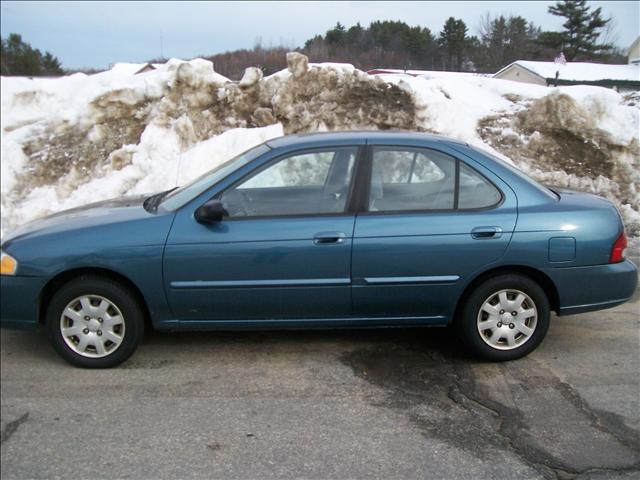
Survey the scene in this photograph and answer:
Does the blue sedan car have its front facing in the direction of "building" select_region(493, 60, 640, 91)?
no

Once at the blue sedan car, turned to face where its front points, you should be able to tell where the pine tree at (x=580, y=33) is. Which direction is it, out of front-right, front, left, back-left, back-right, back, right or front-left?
back-right

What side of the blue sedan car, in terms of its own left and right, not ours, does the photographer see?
left
